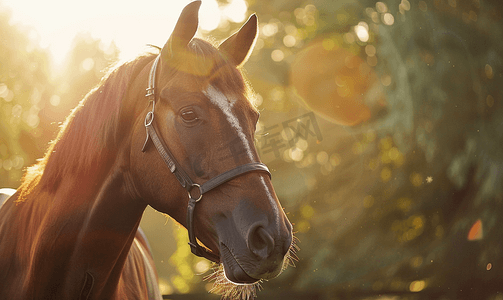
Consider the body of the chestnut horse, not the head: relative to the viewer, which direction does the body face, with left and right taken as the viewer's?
facing the viewer and to the right of the viewer
